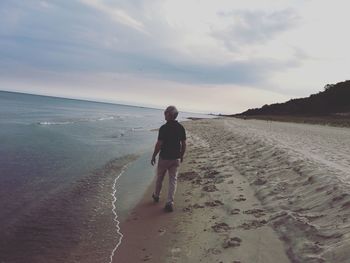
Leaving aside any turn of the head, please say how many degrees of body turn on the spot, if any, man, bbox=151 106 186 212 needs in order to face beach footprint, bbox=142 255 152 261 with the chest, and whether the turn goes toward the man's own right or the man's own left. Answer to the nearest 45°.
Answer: approximately 180°

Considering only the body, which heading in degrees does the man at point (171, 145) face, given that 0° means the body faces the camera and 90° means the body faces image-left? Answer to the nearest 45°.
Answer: approximately 180°
